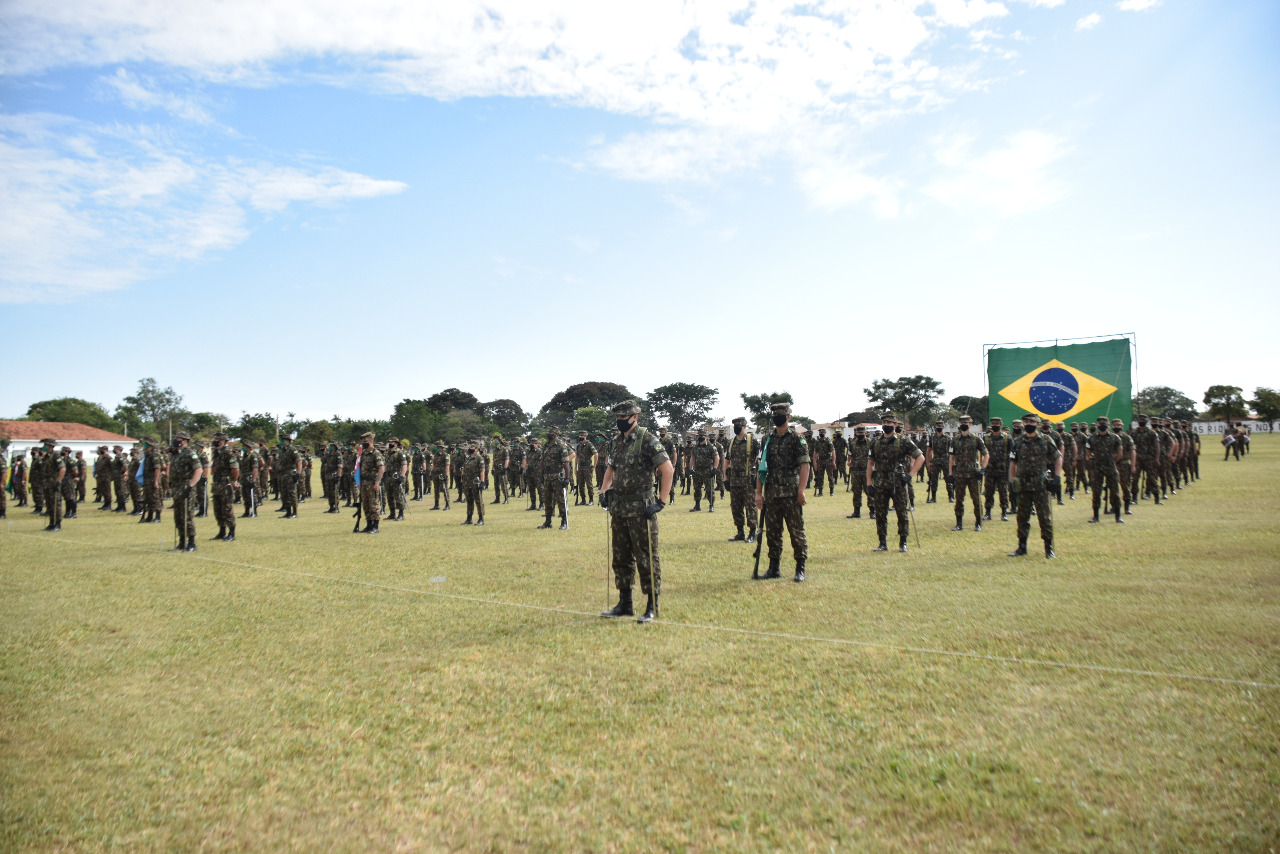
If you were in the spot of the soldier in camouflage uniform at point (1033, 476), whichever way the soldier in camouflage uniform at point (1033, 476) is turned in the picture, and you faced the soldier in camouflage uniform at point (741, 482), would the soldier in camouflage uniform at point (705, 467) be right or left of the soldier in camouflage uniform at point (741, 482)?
right

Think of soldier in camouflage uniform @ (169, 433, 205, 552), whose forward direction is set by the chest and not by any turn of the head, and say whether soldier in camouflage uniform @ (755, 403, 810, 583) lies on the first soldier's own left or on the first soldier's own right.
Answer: on the first soldier's own left

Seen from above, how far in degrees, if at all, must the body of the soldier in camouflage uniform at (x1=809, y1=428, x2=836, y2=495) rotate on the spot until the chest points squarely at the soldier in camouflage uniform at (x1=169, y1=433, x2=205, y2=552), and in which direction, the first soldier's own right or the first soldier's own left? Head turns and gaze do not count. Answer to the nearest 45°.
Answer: approximately 45° to the first soldier's own right

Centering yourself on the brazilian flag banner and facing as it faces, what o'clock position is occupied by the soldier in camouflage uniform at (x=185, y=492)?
The soldier in camouflage uniform is roughly at 1 o'clock from the brazilian flag banner.

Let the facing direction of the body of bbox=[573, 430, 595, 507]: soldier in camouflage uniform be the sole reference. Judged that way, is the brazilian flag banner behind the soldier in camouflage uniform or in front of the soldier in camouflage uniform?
behind

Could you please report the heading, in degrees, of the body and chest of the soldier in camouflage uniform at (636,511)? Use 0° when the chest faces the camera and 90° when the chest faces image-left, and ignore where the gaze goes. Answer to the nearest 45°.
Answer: approximately 45°

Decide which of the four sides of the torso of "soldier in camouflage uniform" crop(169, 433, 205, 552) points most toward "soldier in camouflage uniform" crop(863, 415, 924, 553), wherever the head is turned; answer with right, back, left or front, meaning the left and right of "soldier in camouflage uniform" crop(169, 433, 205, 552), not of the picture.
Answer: left

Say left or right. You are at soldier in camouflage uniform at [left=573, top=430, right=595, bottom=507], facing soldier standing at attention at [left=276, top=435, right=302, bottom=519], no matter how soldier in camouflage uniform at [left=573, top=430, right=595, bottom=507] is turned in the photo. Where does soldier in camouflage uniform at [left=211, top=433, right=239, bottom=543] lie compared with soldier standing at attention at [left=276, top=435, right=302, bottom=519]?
left

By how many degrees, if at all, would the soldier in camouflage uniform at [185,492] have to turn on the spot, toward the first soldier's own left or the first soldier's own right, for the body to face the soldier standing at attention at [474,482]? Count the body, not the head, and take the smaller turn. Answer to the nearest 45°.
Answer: approximately 135° to the first soldier's own left
